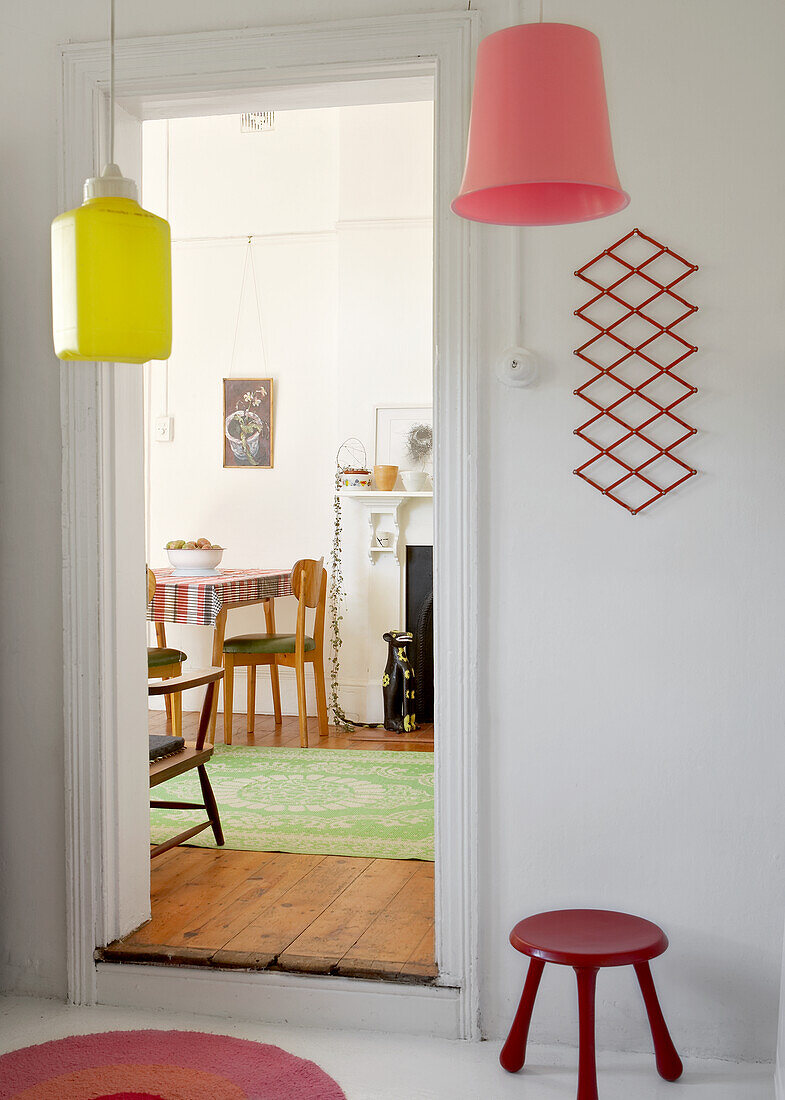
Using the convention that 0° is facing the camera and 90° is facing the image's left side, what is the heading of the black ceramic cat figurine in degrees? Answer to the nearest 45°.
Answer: approximately 315°

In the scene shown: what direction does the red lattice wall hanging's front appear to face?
toward the camera

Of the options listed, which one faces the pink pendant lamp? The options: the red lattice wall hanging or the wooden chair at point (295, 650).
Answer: the red lattice wall hanging

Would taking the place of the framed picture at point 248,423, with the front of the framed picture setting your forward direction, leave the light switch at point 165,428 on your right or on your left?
on your right

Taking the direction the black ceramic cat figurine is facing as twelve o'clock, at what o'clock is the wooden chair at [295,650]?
The wooden chair is roughly at 4 o'clock from the black ceramic cat figurine.

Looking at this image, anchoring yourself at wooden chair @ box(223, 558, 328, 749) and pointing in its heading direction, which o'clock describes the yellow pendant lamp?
The yellow pendant lamp is roughly at 9 o'clock from the wooden chair.

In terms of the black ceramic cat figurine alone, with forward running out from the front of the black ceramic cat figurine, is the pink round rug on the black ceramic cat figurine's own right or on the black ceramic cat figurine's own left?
on the black ceramic cat figurine's own right

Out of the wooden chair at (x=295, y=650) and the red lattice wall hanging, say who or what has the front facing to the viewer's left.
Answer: the wooden chair

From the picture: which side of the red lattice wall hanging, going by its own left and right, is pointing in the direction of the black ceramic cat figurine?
back

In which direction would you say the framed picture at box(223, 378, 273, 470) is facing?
toward the camera

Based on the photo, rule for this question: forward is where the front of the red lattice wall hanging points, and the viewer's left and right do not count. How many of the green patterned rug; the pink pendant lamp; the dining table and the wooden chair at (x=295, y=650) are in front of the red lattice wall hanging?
1

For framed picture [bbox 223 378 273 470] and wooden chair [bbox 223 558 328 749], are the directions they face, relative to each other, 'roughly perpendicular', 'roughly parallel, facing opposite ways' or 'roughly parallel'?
roughly perpendicular

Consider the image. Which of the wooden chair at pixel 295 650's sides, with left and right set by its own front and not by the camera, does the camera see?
left

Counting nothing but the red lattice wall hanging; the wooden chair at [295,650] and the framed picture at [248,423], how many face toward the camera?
2
